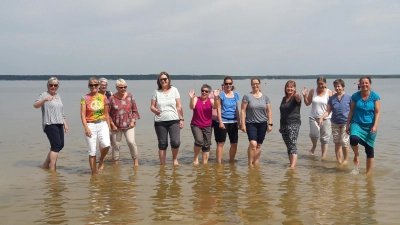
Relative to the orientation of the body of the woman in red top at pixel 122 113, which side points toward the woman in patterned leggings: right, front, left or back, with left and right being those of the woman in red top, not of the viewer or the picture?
left

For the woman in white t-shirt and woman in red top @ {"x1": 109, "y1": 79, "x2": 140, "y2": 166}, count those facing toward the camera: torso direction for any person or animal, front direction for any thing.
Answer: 2

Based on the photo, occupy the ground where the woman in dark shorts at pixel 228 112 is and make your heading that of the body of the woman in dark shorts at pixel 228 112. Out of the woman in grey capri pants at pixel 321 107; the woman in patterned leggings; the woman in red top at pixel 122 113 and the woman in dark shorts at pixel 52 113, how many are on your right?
2

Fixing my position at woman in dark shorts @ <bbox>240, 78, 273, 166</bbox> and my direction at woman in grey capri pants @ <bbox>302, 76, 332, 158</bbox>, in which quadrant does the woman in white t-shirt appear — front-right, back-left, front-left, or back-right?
back-left

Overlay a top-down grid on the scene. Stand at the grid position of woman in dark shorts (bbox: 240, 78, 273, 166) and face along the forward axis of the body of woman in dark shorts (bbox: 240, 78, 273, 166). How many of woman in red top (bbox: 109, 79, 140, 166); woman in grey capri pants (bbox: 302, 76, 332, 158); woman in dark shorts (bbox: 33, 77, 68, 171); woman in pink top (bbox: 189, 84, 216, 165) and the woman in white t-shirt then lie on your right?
4

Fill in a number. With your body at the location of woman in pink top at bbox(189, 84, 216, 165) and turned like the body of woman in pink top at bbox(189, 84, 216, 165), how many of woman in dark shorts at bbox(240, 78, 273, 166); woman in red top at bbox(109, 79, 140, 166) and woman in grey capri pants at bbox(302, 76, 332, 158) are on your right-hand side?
1

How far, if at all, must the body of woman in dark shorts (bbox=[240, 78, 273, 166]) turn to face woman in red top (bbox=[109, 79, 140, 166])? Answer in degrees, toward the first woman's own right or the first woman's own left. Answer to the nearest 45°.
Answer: approximately 90° to the first woman's own right

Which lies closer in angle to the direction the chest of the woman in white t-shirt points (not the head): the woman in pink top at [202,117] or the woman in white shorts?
the woman in white shorts

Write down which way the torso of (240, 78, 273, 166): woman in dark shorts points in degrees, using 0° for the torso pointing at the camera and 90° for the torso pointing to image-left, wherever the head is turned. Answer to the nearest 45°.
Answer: approximately 0°

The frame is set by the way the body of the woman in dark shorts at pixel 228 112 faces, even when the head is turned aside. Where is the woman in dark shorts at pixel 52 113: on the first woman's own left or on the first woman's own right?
on the first woman's own right

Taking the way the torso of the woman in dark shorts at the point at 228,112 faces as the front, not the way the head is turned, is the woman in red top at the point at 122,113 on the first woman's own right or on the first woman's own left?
on the first woman's own right

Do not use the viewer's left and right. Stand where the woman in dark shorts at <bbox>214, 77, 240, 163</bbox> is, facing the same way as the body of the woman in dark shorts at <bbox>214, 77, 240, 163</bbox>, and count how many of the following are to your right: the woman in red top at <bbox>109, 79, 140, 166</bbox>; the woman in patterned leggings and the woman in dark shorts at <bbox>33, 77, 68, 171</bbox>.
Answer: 2
